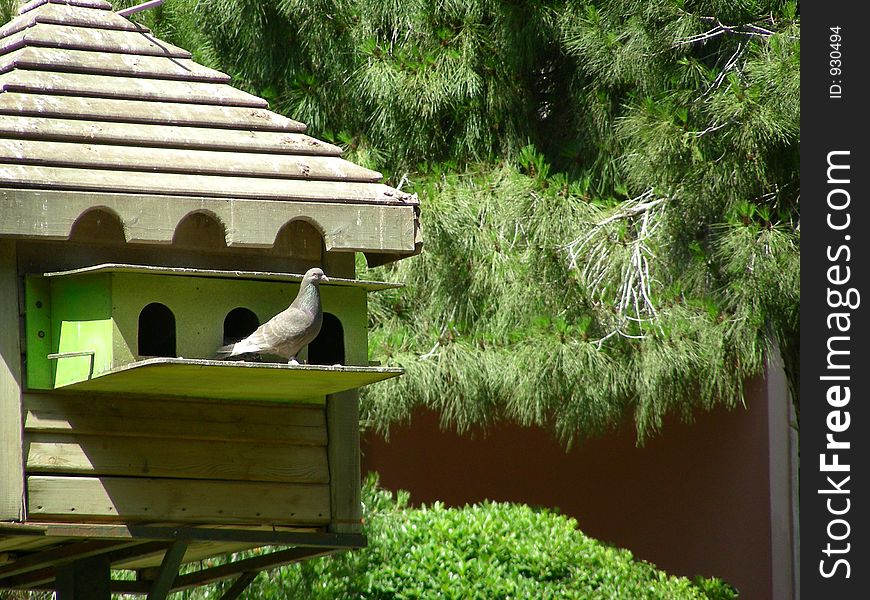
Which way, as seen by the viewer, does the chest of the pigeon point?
to the viewer's right

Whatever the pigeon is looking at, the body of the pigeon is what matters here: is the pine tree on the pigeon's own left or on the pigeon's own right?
on the pigeon's own left

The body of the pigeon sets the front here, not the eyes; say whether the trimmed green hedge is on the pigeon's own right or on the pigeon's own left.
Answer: on the pigeon's own left
